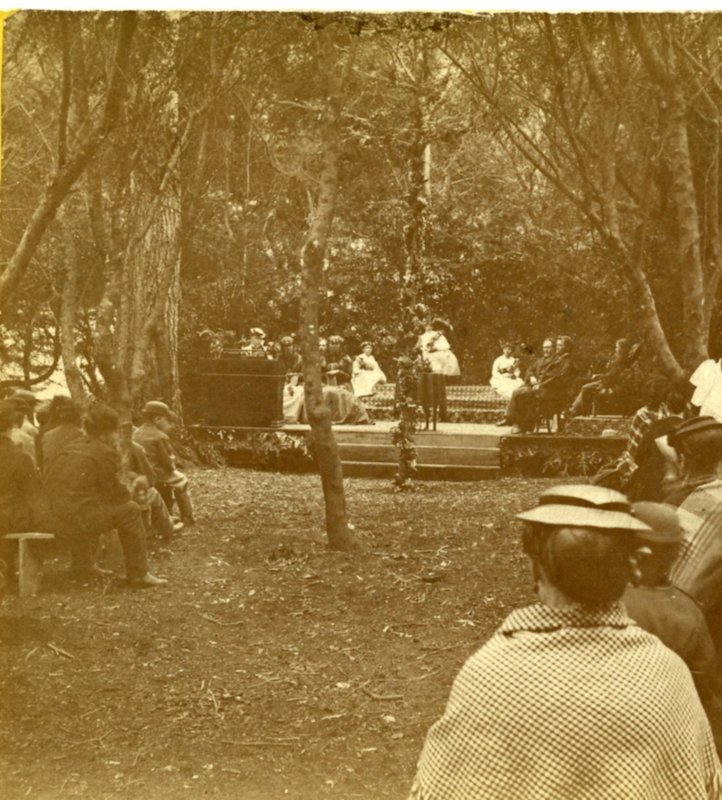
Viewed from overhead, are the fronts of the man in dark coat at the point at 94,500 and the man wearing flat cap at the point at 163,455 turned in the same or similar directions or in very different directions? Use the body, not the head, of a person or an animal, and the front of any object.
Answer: same or similar directions

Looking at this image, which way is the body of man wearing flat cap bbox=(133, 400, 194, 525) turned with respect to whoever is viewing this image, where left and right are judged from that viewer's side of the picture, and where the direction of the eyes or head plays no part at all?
facing away from the viewer and to the right of the viewer

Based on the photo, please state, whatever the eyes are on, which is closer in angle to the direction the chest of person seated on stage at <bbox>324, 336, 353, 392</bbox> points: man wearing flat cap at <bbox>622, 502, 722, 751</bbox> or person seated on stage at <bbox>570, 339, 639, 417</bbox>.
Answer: the man wearing flat cap

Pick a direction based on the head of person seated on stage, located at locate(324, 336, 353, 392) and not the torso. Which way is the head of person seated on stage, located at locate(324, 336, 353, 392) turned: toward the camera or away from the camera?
toward the camera

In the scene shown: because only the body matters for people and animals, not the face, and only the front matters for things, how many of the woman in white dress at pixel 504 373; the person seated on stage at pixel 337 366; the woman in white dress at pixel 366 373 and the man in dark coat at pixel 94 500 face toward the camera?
3

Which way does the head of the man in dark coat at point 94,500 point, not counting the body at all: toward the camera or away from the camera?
away from the camera

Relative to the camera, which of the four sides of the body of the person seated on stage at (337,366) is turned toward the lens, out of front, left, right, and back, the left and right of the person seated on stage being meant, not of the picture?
front

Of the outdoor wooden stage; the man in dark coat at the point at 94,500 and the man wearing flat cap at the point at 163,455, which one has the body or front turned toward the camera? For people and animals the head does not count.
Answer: the outdoor wooden stage

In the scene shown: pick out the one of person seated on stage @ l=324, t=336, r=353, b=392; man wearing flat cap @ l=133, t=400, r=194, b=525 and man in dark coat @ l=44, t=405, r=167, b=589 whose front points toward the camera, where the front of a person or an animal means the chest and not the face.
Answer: the person seated on stage

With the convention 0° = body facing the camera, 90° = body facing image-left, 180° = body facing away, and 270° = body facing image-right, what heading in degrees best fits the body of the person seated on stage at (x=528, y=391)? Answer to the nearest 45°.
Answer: approximately 45°

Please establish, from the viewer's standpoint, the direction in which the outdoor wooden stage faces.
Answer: facing the viewer

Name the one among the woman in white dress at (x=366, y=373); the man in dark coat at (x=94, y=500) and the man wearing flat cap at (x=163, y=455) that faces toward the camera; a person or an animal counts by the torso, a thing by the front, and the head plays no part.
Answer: the woman in white dress
